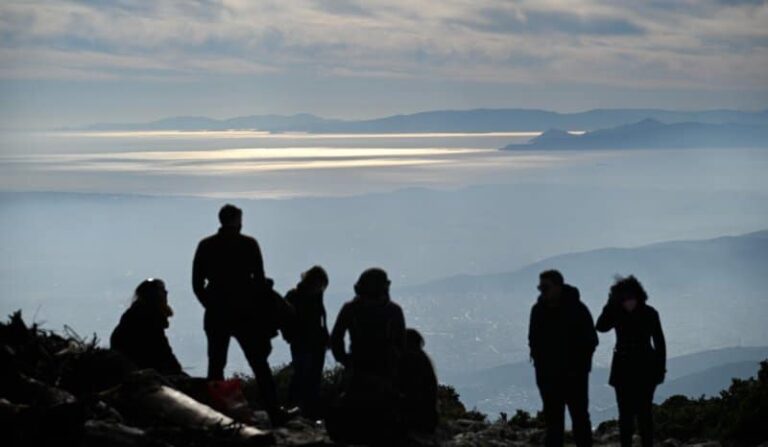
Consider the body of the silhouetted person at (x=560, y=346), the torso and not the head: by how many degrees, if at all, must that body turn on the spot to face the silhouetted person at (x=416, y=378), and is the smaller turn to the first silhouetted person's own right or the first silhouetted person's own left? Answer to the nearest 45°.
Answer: approximately 45° to the first silhouetted person's own right

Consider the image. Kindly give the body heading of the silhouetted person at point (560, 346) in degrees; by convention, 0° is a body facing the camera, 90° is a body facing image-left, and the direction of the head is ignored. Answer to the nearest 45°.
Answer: approximately 45°

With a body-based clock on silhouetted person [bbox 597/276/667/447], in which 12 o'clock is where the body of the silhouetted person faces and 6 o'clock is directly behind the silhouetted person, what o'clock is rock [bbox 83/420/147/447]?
The rock is roughly at 2 o'clock from the silhouetted person.

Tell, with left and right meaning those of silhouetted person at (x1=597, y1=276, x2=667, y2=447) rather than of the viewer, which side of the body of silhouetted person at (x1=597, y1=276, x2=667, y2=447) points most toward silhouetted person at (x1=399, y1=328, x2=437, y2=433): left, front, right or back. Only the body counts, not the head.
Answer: right

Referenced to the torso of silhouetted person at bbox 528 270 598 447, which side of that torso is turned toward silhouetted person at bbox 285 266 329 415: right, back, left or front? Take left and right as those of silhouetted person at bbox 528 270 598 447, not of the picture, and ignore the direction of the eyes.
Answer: right

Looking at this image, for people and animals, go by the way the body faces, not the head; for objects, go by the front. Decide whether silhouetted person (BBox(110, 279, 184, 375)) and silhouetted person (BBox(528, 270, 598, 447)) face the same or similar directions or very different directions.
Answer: very different directions

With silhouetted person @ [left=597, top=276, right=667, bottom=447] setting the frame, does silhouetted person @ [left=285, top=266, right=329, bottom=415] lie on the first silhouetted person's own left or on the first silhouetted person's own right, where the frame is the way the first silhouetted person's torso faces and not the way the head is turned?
on the first silhouetted person's own right

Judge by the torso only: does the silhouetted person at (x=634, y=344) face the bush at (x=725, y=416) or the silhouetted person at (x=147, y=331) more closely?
the silhouetted person

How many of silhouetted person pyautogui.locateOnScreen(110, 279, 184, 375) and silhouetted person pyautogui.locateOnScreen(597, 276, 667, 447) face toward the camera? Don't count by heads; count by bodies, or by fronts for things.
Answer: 1

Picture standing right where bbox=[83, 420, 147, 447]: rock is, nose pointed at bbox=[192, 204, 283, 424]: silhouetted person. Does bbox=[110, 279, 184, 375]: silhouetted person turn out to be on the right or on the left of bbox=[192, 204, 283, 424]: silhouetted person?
left

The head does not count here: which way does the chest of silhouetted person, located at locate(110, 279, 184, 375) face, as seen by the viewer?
to the viewer's right
